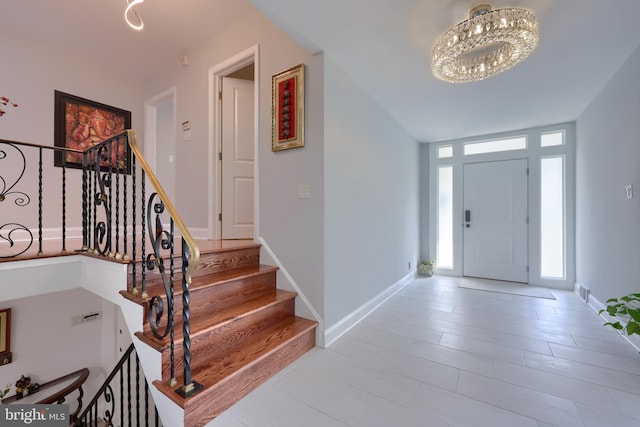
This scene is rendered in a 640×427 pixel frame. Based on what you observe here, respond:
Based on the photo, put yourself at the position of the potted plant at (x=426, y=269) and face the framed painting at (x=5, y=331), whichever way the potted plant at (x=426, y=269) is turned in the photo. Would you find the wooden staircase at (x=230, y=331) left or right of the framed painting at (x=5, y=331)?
left

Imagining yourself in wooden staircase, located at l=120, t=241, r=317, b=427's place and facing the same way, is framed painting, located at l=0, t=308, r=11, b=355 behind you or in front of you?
behind

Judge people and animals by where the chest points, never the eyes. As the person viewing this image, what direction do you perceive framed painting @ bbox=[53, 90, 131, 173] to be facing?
facing the viewer and to the right of the viewer

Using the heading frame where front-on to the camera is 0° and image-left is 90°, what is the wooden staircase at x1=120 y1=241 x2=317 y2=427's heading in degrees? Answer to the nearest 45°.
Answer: approximately 315°

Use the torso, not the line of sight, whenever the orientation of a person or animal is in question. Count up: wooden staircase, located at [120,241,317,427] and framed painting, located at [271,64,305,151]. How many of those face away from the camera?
0

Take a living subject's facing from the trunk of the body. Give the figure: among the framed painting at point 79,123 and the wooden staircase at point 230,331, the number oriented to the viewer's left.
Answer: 0
